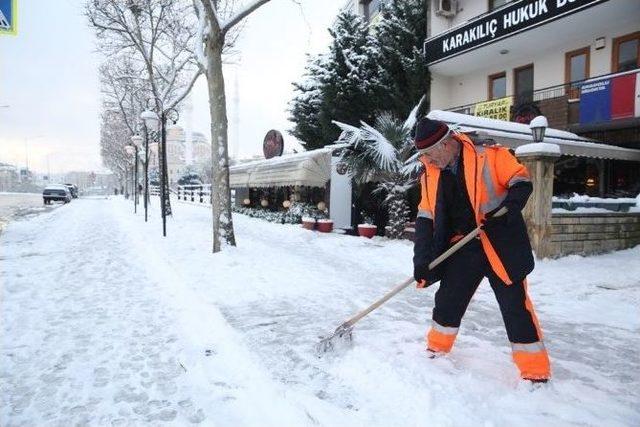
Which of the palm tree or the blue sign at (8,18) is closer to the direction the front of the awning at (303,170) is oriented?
the blue sign

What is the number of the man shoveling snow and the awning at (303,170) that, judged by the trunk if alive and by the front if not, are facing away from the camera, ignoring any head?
0

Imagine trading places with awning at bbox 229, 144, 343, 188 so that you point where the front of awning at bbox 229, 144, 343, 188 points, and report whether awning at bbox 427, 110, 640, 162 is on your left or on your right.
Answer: on your left

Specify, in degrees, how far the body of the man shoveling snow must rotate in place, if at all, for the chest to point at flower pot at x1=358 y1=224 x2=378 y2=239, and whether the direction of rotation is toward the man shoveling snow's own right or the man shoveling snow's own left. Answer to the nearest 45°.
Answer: approximately 135° to the man shoveling snow's own right

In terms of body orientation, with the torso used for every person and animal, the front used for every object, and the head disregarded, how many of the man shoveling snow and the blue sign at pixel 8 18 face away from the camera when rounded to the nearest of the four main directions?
0

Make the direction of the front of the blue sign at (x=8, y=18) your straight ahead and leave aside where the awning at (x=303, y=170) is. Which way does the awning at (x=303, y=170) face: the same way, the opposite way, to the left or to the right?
to the right

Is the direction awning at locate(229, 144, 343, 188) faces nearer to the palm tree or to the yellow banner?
the palm tree

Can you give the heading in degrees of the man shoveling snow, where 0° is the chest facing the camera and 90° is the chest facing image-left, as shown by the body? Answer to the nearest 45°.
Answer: approximately 45°

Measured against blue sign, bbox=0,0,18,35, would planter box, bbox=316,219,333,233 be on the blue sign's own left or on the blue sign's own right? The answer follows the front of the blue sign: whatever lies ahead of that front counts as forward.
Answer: on the blue sign's own left

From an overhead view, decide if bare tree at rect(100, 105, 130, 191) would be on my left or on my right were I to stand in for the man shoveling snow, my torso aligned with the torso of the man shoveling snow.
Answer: on my right

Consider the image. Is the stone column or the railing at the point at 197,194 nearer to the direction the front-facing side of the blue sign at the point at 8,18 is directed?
the stone column

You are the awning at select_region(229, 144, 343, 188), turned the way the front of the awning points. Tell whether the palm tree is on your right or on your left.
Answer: on your left

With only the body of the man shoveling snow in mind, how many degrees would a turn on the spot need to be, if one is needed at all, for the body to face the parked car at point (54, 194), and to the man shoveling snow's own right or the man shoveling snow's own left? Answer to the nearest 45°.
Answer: approximately 90° to the man shoveling snow's own right

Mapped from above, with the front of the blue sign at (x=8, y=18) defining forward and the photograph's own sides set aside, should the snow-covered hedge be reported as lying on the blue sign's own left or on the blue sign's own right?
on the blue sign's own left

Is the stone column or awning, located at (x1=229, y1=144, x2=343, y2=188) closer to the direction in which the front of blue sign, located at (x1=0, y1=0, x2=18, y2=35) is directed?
the stone column
